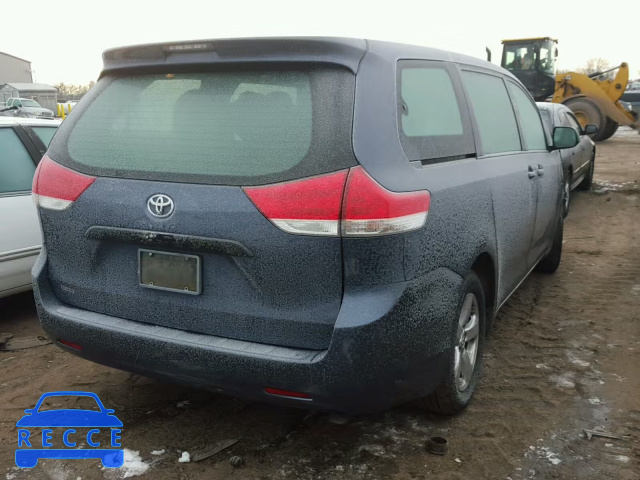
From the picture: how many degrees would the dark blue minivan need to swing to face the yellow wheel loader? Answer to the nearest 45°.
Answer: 0° — it already faces it

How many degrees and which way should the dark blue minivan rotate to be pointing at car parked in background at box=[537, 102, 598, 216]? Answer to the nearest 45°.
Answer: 0° — it already faces it

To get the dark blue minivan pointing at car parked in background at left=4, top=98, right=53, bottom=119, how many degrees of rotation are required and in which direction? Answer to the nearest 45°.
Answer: approximately 90° to its left

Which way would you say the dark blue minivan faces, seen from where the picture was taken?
facing away from the viewer and to the right of the viewer

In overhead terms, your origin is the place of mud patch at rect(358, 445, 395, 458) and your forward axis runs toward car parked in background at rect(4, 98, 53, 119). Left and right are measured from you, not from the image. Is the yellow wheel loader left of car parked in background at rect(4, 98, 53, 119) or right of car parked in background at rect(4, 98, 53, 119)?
right

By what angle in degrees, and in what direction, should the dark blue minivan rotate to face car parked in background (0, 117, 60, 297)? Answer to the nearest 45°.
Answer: approximately 90° to its left
